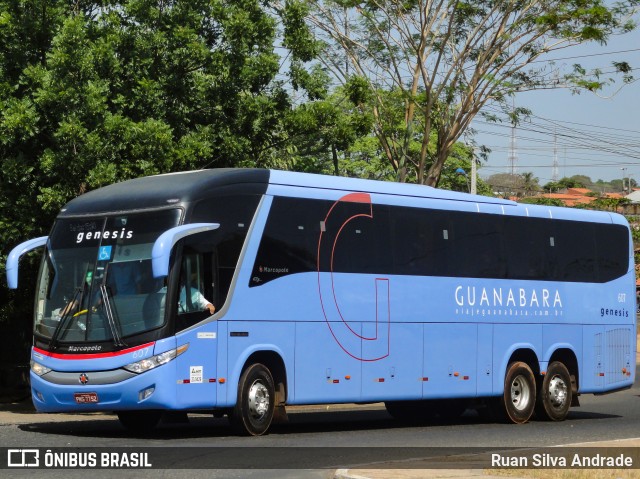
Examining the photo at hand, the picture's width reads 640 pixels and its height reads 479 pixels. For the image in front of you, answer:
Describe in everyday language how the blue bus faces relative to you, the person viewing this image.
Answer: facing the viewer and to the left of the viewer
